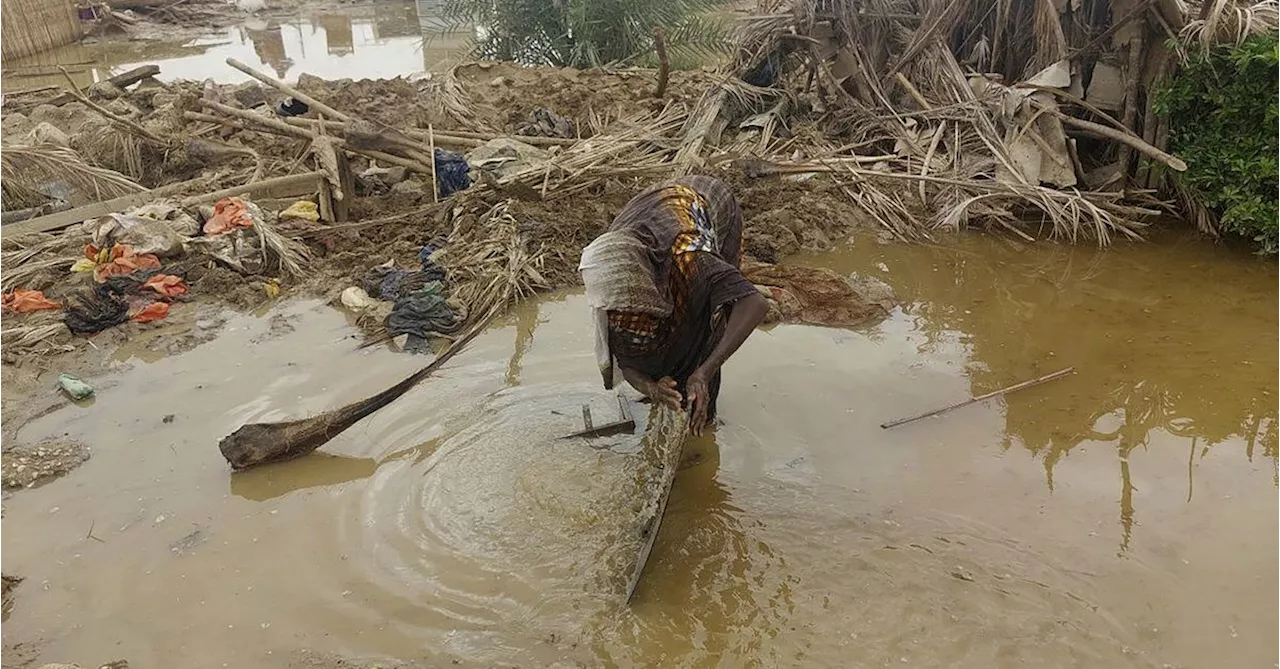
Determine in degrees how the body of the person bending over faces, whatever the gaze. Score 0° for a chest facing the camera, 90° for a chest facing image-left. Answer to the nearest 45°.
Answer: approximately 45°

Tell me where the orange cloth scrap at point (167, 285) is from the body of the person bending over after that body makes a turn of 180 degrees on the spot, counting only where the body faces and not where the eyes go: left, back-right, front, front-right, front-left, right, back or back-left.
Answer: left

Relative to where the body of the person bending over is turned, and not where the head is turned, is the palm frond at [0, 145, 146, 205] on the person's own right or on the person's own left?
on the person's own right

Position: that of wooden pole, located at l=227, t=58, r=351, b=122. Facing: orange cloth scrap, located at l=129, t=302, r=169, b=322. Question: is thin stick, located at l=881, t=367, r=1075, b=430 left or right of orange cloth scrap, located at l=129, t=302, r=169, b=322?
left

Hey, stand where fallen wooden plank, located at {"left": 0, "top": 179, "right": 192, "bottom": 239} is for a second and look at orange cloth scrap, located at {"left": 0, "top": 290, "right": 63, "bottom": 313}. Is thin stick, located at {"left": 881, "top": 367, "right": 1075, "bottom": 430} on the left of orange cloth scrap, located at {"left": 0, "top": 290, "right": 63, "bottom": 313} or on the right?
left

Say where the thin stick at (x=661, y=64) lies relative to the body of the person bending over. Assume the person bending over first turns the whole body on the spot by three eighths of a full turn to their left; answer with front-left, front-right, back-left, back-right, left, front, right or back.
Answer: left

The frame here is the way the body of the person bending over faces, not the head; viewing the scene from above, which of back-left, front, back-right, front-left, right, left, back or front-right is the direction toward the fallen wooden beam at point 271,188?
right

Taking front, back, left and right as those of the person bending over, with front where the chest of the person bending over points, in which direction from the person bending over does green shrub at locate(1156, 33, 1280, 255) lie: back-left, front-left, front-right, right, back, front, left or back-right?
back

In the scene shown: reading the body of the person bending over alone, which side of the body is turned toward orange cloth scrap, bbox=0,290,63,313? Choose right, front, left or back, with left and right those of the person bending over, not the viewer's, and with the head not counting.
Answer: right

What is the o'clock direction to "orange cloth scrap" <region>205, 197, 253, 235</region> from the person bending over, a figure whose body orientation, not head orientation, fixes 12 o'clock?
The orange cloth scrap is roughly at 3 o'clock from the person bending over.

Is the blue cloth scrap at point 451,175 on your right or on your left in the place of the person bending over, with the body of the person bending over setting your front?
on your right
